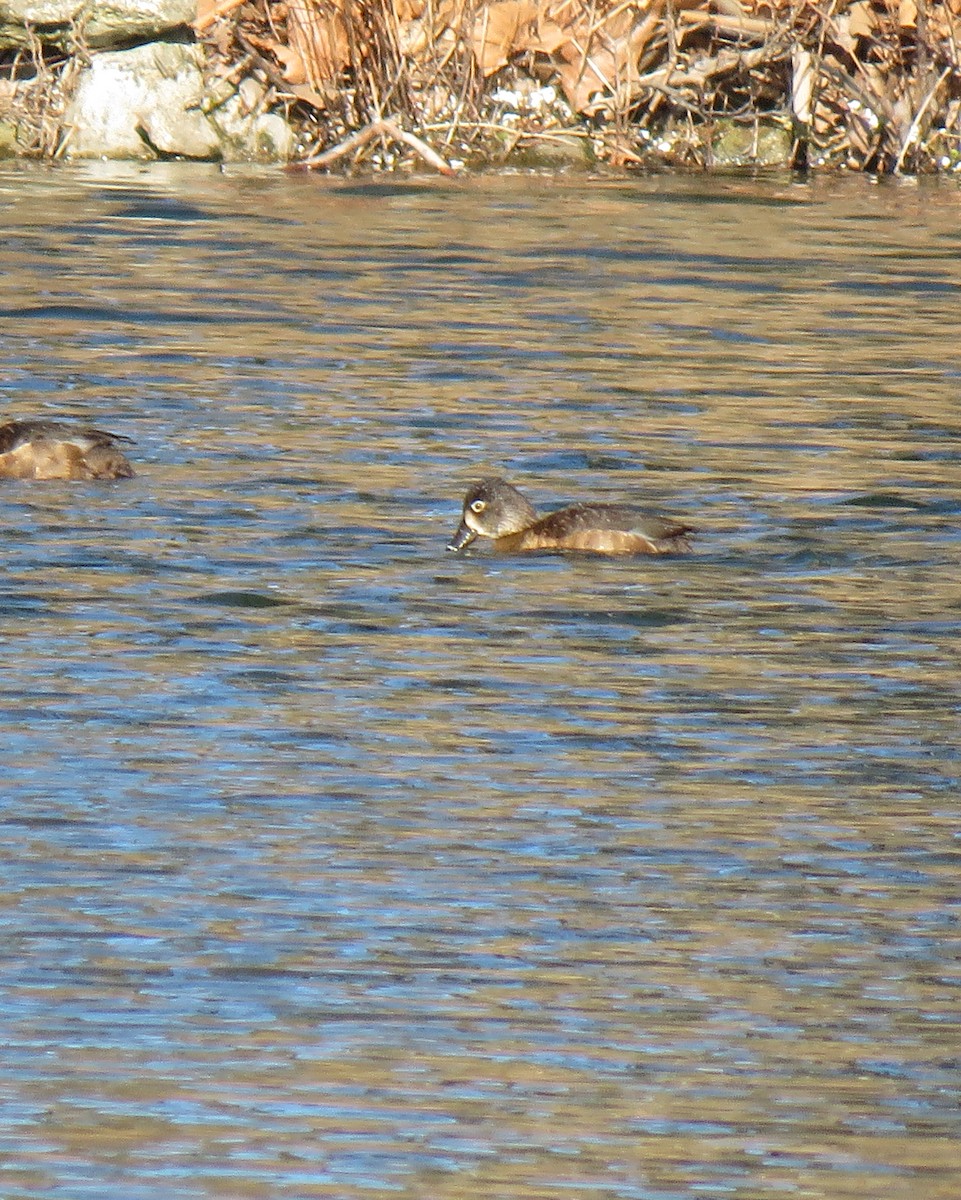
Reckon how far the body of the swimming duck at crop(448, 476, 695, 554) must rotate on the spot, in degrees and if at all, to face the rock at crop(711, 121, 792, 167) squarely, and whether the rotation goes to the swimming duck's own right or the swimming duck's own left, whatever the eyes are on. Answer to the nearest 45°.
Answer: approximately 90° to the swimming duck's own right

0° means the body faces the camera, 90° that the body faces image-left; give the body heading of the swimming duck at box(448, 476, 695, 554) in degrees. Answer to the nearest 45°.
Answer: approximately 90°

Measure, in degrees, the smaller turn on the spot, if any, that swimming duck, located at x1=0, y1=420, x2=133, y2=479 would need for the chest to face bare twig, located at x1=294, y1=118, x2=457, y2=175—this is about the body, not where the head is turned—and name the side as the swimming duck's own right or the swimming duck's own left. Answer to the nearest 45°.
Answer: approximately 90° to the swimming duck's own right

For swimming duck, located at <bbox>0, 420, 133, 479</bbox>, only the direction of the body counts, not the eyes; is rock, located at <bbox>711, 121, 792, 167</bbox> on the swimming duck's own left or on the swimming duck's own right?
on the swimming duck's own right

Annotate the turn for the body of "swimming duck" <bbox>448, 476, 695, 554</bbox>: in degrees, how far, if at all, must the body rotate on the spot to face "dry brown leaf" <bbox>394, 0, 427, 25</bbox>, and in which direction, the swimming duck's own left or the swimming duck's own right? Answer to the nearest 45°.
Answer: approximately 90° to the swimming duck's own right

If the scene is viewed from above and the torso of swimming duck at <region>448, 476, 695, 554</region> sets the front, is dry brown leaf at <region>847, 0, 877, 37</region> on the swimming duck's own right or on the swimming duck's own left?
on the swimming duck's own right

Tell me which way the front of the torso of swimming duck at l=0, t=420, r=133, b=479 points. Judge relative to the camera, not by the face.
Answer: to the viewer's left

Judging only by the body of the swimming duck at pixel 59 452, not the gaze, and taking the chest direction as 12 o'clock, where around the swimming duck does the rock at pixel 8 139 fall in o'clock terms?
The rock is roughly at 3 o'clock from the swimming duck.

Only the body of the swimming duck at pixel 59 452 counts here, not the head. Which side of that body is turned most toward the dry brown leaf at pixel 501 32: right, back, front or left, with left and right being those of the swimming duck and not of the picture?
right

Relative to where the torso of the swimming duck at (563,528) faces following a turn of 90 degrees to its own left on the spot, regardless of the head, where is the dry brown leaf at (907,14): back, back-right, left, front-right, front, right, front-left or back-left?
back

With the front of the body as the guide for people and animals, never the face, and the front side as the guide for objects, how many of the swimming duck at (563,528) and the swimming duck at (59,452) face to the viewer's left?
2
